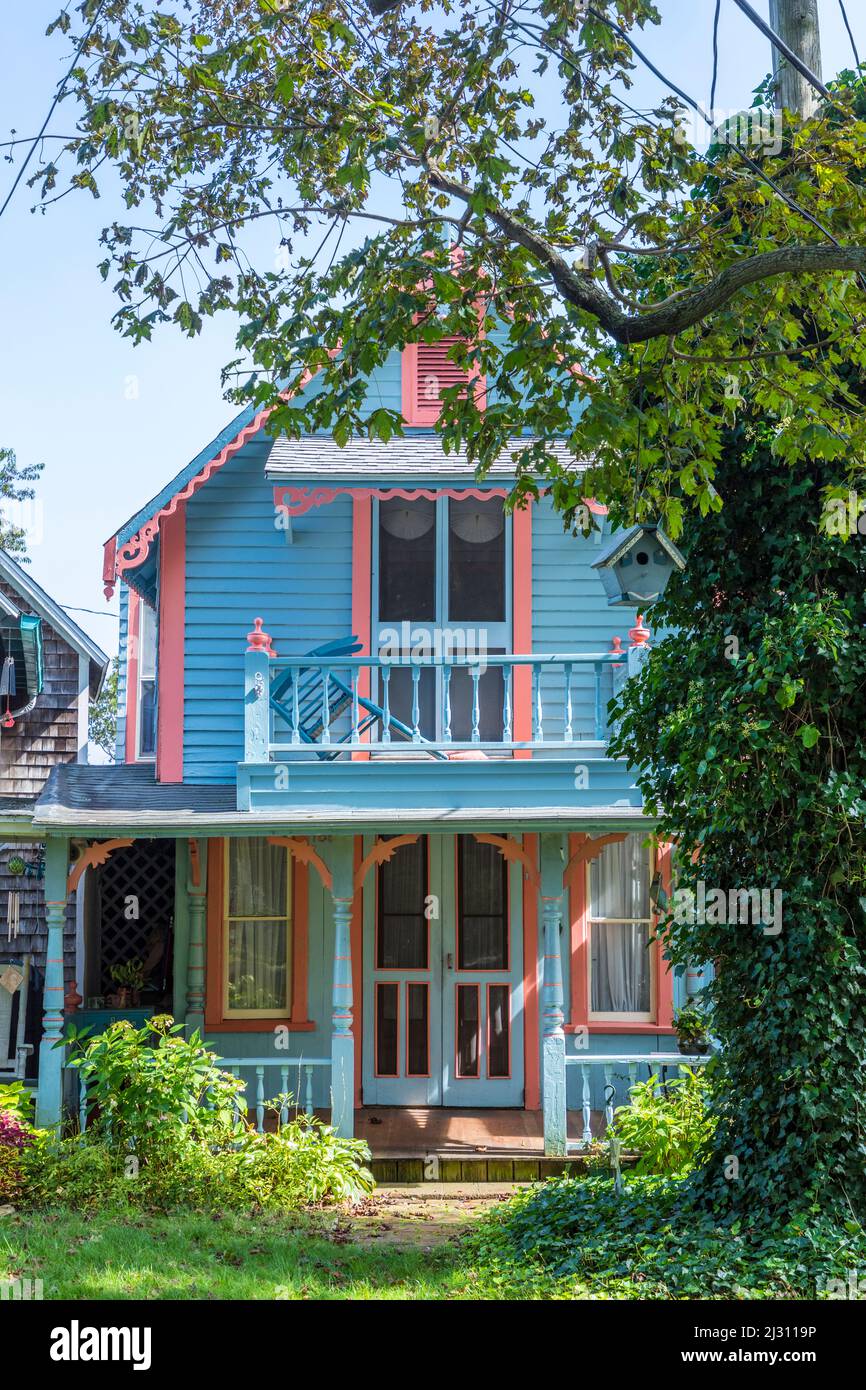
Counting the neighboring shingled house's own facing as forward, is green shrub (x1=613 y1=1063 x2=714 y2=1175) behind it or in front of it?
in front

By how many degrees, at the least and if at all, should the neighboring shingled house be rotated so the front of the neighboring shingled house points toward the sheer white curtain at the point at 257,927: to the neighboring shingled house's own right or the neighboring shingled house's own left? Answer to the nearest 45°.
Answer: approximately 45° to the neighboring shingled house's own left

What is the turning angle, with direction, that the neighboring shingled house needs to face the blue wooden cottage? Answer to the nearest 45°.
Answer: approximately 45° to its left

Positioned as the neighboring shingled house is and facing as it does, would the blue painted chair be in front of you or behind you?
in front

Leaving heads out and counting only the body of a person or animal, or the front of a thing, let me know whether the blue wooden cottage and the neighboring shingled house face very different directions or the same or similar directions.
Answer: same or similar directions

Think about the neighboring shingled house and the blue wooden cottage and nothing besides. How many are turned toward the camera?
2

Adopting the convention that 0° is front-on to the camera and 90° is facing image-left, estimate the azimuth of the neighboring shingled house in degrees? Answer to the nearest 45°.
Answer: approximately 0°

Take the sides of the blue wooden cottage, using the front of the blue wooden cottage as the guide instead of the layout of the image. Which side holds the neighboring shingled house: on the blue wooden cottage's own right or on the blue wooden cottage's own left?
on the blue wooden cottage's own right

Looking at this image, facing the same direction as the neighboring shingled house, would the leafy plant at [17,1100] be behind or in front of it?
in front

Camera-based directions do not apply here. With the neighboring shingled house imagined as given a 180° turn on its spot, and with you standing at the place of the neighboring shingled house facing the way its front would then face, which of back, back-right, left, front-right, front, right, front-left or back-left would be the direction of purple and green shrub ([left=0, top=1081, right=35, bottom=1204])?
back

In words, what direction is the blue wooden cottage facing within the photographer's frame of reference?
facing the viewer
